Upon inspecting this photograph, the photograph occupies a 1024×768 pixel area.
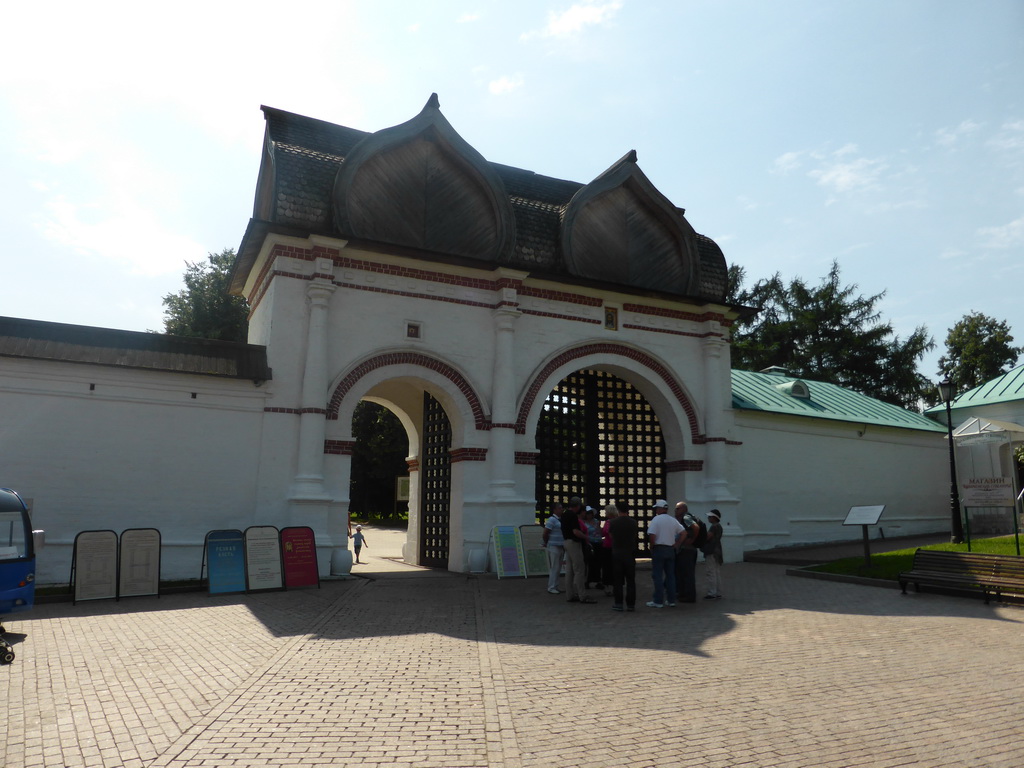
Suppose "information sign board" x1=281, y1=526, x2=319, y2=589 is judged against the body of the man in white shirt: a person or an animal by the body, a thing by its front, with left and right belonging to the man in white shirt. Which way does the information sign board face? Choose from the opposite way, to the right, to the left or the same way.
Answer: the opposite way

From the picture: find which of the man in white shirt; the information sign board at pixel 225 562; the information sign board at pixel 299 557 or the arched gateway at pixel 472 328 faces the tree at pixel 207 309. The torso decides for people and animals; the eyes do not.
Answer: the man in white shirt

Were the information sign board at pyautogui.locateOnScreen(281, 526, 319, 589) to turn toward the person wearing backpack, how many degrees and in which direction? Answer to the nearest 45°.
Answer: approximately 45° to its left

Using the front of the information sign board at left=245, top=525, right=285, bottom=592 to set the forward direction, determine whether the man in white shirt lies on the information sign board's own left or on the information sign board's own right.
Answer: on the information sign board's own left

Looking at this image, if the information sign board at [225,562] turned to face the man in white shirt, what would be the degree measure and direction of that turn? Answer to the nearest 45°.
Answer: approximately 45° to its left

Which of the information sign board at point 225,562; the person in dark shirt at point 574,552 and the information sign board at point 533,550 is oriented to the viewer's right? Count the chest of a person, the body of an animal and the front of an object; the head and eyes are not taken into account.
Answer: the person in dark shirt

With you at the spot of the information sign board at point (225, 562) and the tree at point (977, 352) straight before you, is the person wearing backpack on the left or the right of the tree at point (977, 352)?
right

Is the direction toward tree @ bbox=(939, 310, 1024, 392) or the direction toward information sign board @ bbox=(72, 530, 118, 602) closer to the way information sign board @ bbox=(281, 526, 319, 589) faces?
the information sign board

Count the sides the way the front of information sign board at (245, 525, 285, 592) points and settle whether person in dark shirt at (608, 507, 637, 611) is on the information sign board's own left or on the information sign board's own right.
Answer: on the information sign board's own left

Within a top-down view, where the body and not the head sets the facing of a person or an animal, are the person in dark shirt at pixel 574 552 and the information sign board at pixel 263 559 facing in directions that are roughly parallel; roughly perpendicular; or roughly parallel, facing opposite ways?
roughly perpendicular

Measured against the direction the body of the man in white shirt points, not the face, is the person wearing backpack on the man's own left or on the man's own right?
on the man's own right

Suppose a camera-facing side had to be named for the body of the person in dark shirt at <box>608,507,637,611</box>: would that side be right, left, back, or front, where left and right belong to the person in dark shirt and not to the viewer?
back
